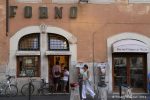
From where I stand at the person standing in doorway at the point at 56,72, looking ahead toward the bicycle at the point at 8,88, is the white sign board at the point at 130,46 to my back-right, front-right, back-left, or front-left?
back-left

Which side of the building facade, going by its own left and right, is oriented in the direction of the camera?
front

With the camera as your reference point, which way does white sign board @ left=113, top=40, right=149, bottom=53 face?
facing the viewer

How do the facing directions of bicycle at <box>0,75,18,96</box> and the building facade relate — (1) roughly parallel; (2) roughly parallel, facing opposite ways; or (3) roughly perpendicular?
roughly perpendicular

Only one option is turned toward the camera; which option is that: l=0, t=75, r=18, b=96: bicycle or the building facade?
the building facade

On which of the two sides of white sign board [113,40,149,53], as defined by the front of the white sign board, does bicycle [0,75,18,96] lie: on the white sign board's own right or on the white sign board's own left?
on the white sign board's own right

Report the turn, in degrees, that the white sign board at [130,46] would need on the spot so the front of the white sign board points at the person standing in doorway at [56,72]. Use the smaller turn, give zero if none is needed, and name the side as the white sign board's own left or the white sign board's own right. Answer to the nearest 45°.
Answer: approximately 90° to the white sign board's own right
